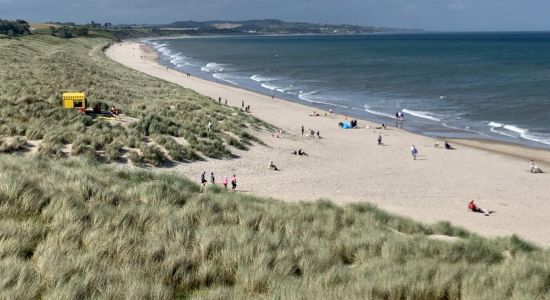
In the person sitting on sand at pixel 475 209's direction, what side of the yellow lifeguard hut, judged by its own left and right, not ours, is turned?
front

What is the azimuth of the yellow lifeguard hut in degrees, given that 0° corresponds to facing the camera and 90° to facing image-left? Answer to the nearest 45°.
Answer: approximately 315°
